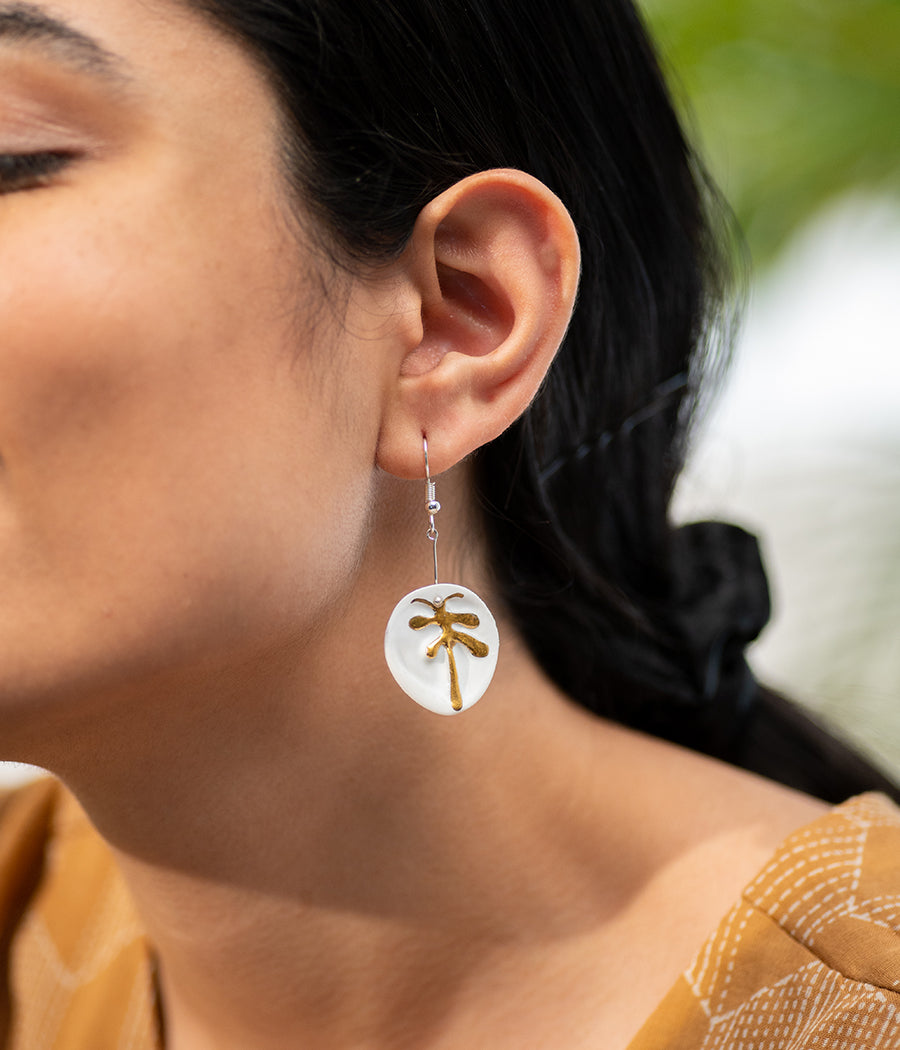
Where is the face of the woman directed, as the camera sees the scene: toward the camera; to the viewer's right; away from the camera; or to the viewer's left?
to the viewer's left

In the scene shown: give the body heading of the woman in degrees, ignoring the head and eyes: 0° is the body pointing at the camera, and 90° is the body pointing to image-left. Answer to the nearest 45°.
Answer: approximately 45°
